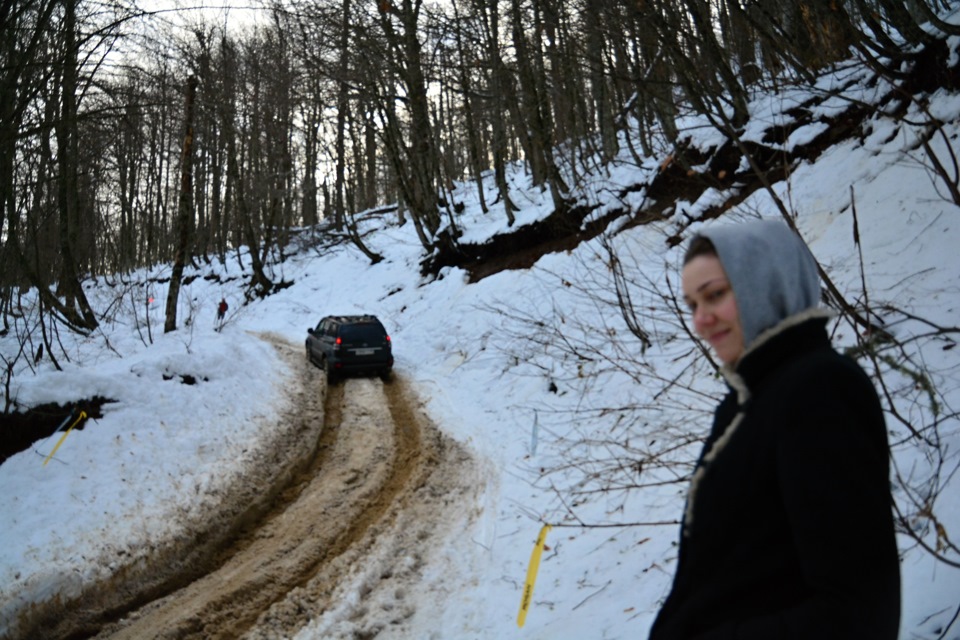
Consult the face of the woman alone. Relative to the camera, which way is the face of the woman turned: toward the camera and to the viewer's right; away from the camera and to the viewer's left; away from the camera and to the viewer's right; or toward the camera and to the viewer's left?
toward the camera and to the viewer's left

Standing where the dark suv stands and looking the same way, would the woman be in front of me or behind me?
behind

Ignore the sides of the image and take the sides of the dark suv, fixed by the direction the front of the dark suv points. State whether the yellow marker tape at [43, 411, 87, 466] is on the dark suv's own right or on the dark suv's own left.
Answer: on the dark suv's own left

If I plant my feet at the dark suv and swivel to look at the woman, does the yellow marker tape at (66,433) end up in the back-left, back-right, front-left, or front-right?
front-right

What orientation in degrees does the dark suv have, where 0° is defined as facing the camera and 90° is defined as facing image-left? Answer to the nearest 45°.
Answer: approximately 135°

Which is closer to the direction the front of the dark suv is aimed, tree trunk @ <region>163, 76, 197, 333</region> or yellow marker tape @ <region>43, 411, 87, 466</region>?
the tree trunk

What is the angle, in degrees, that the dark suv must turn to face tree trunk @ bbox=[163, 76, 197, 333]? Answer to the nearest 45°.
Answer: approximately 45° to its left
